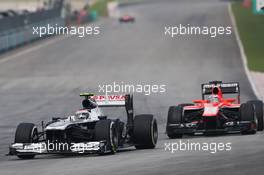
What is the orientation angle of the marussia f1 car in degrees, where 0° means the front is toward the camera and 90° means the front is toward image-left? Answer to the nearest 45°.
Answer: approximately 0°

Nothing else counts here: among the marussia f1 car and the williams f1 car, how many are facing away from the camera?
0

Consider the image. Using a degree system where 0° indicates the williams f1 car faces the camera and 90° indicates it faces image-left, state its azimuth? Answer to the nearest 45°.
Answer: approximately 45°

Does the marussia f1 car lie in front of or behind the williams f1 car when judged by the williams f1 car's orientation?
behind

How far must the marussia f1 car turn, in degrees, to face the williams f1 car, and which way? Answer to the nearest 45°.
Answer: approximately 45° to its right
